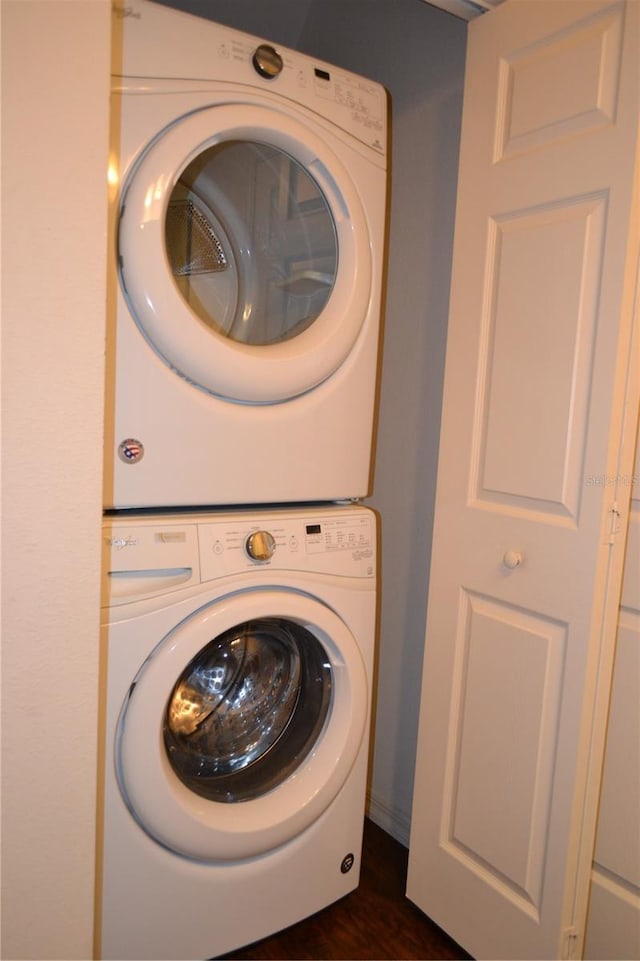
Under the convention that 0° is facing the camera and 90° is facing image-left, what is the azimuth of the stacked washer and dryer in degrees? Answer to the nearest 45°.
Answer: approximately 315°

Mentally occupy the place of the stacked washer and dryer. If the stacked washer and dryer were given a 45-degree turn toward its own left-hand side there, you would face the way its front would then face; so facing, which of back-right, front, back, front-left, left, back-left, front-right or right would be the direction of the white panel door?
front
